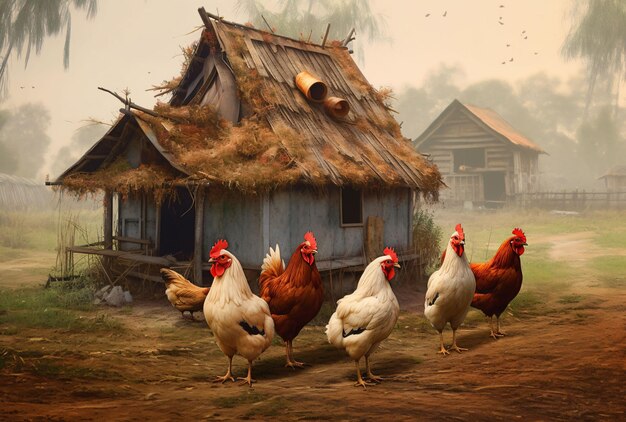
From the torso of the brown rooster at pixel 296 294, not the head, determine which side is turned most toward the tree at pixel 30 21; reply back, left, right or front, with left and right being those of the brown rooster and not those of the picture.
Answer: back

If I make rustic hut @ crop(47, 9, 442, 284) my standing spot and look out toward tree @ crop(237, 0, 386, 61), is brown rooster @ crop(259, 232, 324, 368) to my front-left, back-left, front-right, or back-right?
back-right

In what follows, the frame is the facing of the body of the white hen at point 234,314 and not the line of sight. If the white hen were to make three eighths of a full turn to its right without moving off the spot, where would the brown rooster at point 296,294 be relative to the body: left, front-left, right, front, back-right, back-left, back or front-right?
front-right

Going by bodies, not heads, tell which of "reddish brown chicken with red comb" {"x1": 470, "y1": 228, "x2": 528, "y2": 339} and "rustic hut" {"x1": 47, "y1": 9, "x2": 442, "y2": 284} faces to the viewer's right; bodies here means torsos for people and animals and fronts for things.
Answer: the reddish brown chicken with red comb

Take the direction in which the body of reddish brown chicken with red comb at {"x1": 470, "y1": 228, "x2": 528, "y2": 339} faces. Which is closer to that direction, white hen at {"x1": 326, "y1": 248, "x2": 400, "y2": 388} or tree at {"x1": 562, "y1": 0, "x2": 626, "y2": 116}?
the tree

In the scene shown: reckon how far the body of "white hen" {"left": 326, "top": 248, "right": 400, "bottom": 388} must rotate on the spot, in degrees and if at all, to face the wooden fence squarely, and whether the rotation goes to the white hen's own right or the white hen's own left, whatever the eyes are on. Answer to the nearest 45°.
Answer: approximately 90° to the white hen's own left

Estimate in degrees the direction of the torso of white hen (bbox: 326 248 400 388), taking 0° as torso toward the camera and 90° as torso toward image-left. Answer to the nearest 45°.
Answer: approximately 315°

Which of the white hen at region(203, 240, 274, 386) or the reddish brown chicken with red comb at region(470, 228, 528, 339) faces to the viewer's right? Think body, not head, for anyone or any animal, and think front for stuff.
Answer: the reddish brown chicken with red comb

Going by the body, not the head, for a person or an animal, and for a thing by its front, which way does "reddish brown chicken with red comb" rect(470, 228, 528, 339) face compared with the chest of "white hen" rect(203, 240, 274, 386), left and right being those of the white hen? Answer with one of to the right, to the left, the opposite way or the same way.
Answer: to the left

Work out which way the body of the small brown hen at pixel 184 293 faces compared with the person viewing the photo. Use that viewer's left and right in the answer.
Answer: facing to the right of the viewer

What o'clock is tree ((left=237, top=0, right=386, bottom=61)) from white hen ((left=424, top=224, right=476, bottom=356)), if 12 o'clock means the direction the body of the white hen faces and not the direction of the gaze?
The tree is roughly at 7 o'clock from the white hen.

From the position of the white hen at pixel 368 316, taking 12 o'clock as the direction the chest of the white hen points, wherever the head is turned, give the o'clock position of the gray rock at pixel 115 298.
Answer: The gray rock is roughly at 6 o'clock from the white hen.
